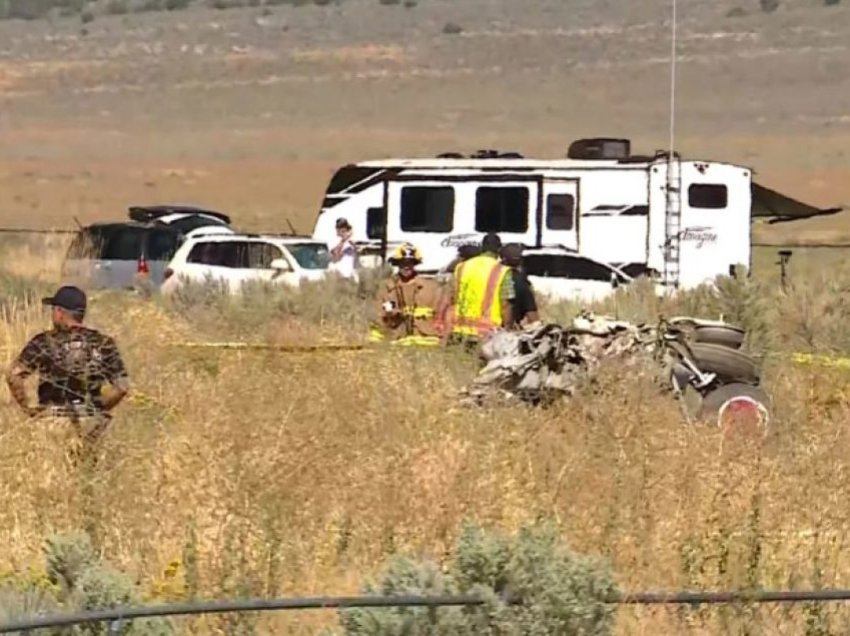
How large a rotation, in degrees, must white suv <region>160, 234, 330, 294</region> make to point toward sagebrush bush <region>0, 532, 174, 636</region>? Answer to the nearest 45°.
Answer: approximately 45° to its right

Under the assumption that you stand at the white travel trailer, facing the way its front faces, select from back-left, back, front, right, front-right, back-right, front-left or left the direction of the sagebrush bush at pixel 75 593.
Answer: back-left

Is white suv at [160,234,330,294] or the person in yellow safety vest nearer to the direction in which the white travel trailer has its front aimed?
the white suv

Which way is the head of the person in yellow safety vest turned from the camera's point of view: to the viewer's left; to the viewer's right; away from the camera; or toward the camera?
away from the camera

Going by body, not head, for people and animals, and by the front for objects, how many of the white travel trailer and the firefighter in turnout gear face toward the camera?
1

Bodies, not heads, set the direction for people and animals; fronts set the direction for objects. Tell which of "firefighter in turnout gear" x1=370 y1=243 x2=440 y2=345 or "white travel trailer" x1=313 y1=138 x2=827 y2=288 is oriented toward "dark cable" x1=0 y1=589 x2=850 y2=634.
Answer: the firefighter in turnout gear

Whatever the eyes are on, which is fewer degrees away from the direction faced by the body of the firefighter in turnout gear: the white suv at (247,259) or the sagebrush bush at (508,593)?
the sagebrush bush

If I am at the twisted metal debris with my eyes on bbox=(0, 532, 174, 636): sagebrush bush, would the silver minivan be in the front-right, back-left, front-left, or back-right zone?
back-right

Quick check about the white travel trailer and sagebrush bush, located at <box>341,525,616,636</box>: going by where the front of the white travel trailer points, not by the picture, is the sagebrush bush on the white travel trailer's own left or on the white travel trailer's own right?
on the white travel trailer's own left

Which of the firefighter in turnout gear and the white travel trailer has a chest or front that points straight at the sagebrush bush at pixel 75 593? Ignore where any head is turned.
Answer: the firefighter in turnout gear

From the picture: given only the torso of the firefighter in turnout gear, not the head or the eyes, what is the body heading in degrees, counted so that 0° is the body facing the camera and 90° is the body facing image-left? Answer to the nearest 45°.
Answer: approximately 0°

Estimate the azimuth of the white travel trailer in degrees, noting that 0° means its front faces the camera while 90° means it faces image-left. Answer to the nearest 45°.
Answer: approximately 135°

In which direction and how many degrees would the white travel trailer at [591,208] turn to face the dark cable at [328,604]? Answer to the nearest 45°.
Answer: approximately 135° to its left

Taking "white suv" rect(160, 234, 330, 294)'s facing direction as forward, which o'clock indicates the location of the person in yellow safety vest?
The person in yellow safety vest is roughly at 1 o'clock from the white suv.
